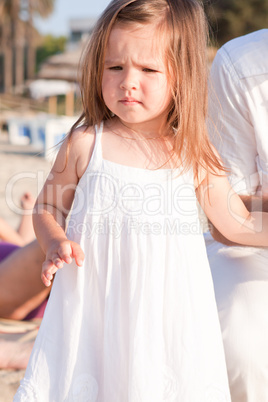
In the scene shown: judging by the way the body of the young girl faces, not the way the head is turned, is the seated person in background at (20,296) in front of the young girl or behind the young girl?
behind

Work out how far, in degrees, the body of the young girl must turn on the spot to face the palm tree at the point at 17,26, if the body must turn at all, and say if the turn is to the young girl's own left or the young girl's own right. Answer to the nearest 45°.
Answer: approximately 180°

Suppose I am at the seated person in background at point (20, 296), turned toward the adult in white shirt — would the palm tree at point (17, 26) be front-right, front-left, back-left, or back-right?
back-left

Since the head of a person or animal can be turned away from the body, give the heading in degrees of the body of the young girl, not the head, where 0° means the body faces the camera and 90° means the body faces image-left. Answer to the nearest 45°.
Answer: approximately 0°

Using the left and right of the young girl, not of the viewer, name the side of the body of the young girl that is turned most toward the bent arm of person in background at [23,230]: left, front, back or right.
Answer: back
